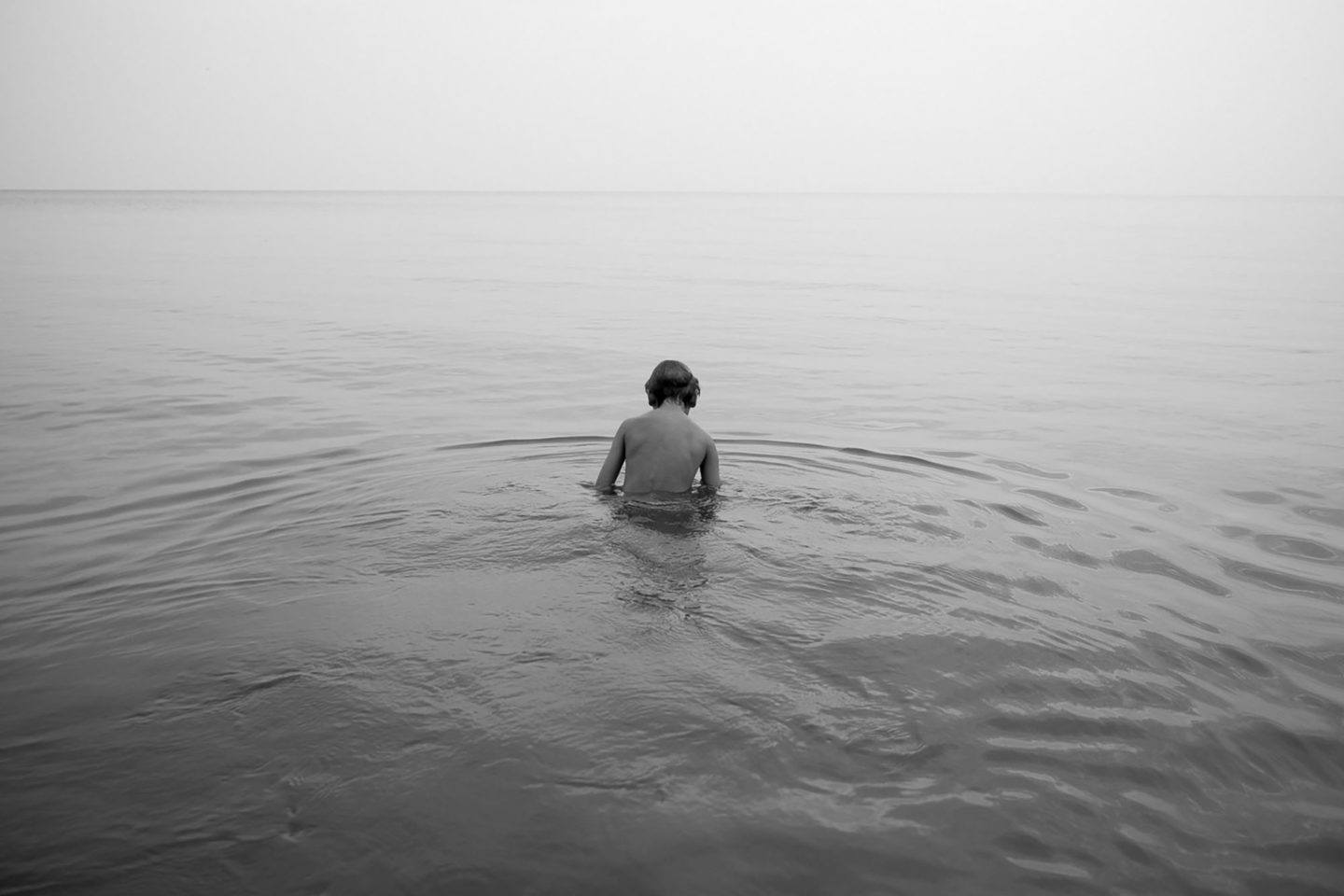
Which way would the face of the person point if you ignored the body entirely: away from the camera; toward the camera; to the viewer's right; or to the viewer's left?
away from the camera

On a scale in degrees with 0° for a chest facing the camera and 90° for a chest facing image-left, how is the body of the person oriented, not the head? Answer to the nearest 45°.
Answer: approximately 180°
